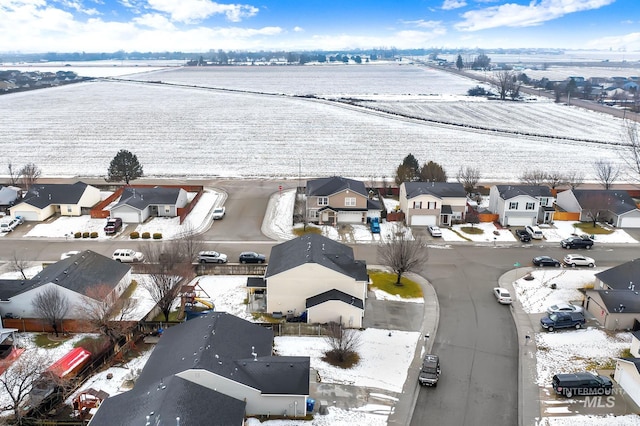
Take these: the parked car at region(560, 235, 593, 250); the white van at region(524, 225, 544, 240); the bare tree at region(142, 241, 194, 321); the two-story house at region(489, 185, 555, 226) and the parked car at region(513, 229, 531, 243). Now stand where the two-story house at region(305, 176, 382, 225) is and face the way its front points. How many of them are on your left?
4

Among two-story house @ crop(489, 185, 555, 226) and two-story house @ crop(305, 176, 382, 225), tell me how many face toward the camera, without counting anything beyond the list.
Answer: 2

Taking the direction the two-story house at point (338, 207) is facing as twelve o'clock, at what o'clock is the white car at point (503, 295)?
The white car is roughly at 11 o'clock from the two-story house.

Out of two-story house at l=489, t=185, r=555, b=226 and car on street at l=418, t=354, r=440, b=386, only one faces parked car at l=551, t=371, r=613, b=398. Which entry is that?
the two-story house

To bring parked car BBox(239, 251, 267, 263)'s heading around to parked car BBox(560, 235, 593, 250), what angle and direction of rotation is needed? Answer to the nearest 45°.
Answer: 0° — it already faces it

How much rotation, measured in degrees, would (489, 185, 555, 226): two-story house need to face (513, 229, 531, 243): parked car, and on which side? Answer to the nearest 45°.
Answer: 0° — it already faces it

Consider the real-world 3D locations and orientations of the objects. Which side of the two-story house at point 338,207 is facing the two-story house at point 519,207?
left
